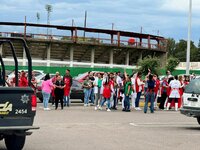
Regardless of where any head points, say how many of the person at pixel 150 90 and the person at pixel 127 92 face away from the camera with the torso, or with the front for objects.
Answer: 1

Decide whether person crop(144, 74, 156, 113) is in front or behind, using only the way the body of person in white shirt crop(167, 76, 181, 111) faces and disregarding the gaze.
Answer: behind

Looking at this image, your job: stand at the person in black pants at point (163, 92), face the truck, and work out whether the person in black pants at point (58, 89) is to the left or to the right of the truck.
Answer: right

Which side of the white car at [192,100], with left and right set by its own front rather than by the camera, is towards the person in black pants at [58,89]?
left

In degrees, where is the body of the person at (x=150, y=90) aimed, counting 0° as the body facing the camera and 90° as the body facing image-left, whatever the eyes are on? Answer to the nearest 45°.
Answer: approximately 180°

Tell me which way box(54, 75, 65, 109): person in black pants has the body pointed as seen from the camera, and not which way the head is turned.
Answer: toward the camera
